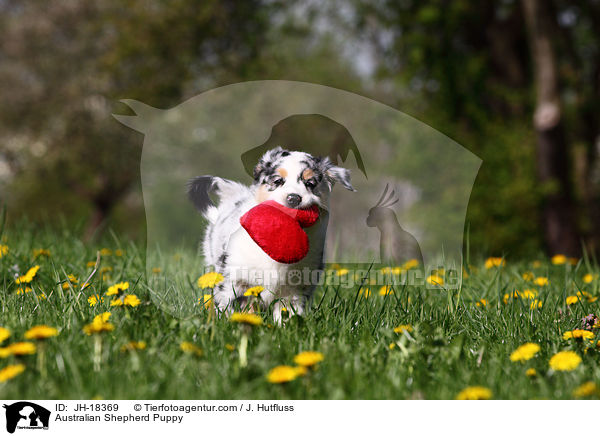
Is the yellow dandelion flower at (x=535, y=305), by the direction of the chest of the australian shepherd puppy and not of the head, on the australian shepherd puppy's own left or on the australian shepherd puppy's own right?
on the australian shepherd puppy's own left

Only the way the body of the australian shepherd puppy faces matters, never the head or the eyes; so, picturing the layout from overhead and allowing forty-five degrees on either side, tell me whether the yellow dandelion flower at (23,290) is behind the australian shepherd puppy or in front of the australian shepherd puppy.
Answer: behind

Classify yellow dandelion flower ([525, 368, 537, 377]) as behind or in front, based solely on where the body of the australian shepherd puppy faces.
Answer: in front

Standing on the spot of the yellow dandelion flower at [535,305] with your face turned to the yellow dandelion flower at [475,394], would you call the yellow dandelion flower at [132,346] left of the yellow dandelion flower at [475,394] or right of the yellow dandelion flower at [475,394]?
right

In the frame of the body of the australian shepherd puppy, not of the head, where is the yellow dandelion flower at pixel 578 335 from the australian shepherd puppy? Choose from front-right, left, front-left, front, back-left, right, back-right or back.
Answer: front-left

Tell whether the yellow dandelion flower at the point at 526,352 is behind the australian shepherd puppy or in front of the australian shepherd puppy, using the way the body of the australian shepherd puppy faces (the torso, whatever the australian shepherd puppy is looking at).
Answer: in front

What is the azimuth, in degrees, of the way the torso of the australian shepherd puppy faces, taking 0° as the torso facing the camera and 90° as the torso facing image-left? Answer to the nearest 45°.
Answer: approximately 315°
